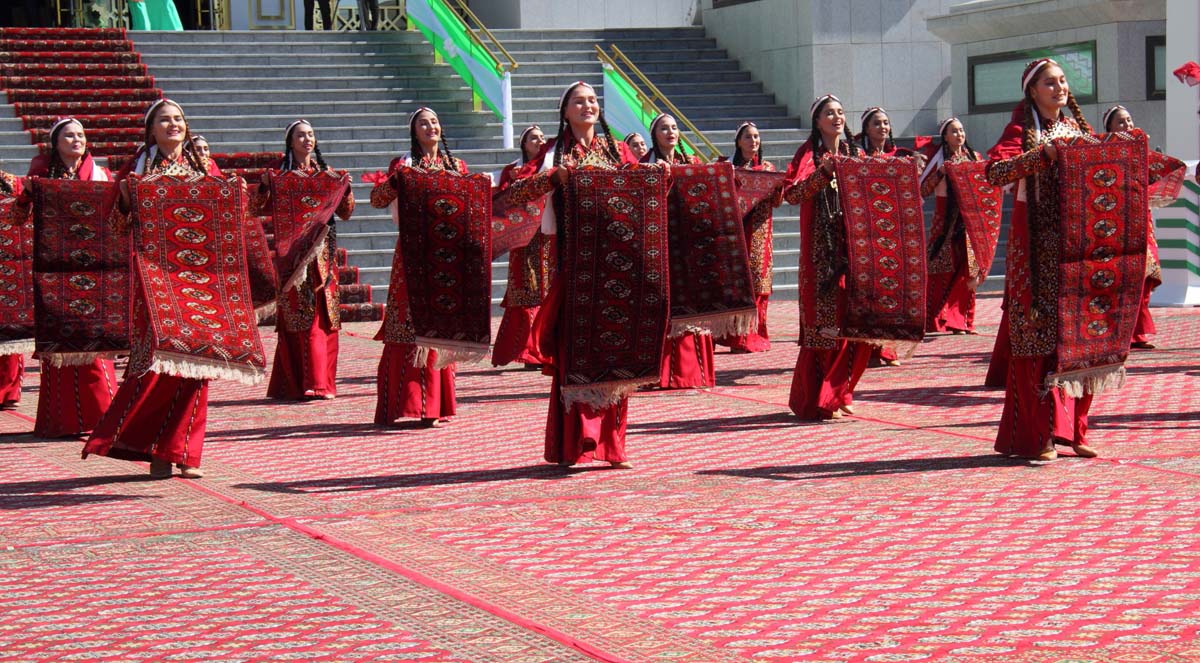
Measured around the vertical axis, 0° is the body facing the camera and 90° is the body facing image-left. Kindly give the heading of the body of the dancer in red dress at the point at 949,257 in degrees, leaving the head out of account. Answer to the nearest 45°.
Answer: approximately 315°

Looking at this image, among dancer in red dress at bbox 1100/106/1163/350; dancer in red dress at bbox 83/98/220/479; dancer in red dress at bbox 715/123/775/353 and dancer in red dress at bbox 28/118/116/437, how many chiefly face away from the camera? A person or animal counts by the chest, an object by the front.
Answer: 0

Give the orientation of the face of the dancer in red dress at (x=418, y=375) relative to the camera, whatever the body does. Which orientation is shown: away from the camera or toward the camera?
toward the camera

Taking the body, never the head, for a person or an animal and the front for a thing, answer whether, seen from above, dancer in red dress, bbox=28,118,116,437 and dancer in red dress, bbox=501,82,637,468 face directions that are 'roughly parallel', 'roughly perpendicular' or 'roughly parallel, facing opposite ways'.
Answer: roughly parallel

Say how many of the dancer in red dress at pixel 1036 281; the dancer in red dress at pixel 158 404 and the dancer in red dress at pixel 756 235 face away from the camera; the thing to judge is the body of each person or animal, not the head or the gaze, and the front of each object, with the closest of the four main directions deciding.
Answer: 0

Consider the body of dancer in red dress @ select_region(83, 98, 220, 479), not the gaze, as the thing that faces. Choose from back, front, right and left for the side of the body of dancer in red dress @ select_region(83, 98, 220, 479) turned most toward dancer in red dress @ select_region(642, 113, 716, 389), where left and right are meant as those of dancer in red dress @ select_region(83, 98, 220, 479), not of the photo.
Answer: left

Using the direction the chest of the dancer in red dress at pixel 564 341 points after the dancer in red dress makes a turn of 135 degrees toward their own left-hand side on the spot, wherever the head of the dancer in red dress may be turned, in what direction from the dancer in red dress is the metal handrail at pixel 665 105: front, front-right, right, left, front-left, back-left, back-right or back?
front

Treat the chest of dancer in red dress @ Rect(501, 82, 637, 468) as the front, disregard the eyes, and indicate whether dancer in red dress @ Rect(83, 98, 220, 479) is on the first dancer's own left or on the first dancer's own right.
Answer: on the first dancer's own right

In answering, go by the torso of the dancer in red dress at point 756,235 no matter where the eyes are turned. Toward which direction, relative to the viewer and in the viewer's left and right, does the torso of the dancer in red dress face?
facing the viewer and to the right of the viewer

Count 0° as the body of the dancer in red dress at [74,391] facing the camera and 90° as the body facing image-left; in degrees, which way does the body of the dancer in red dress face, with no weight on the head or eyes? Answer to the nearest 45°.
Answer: approximately 315°

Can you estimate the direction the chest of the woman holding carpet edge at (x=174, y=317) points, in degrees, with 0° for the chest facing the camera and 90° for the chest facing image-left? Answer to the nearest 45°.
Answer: approximately 315°

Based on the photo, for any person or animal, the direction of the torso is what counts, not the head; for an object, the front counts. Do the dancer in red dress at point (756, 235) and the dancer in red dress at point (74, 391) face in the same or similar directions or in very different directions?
same or similar directions

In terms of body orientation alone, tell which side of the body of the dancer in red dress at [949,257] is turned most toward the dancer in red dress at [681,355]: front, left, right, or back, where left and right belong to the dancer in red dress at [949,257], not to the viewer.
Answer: right

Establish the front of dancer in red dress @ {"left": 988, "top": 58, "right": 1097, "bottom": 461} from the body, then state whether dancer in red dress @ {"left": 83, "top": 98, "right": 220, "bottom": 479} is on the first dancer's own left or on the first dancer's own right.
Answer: on the first dancer's own right

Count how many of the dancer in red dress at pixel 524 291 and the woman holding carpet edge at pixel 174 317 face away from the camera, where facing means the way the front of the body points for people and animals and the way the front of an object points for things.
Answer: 0
